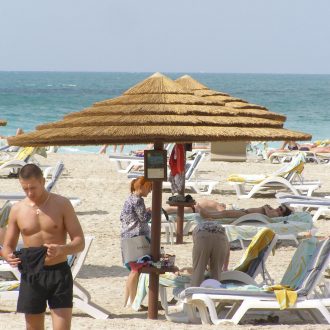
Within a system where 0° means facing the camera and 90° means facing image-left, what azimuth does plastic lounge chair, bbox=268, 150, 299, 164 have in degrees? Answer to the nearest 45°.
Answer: approximately 90°

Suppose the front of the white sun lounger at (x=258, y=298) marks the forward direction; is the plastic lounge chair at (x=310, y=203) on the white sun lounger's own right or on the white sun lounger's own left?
on the white sun lounger's own right

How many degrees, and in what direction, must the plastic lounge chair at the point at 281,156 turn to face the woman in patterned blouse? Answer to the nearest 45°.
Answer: approximately 90° to its left

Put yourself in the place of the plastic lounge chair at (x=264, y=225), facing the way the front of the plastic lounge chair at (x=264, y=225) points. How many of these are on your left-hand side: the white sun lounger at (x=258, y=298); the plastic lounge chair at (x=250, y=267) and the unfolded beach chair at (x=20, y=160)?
2

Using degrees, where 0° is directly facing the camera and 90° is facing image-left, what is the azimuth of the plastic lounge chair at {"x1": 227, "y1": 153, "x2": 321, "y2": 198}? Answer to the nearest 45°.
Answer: approximately 90°

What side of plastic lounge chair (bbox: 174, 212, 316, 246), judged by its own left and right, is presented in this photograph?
left

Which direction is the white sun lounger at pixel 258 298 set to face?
to the viewer's left

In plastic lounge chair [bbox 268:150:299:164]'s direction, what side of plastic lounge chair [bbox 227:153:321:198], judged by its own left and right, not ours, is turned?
right
